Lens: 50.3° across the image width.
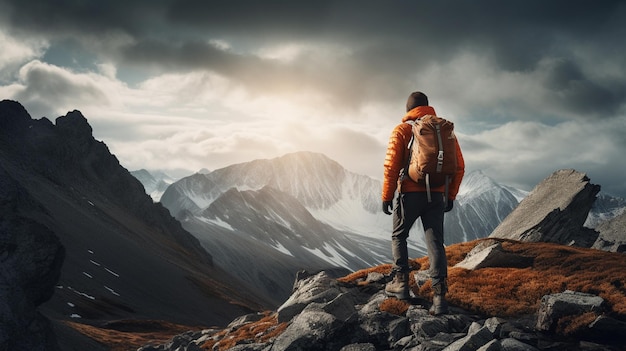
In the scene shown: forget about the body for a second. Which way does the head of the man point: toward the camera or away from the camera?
away from the camera

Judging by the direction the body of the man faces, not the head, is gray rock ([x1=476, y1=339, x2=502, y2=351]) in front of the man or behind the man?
behind

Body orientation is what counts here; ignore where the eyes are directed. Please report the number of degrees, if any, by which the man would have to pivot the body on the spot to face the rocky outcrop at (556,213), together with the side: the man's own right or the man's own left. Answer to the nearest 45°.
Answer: approximately 45° to the man's own right

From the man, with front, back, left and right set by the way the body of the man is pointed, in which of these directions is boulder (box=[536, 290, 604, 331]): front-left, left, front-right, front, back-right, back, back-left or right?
back-right

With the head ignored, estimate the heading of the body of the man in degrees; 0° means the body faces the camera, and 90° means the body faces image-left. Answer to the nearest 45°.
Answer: approximately 135°

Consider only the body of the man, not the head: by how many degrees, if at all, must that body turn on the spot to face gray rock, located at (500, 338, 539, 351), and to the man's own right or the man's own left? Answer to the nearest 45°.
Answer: approximately 180°
